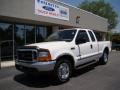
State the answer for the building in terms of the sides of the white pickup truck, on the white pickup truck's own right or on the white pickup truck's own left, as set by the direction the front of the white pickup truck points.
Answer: on the white pickup truck's own right

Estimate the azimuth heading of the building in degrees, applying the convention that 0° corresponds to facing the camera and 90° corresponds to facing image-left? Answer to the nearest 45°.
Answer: approximately 315°

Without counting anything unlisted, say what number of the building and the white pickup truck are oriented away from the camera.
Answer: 0

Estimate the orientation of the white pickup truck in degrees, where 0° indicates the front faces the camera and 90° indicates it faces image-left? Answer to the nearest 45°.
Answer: approximately 45°
